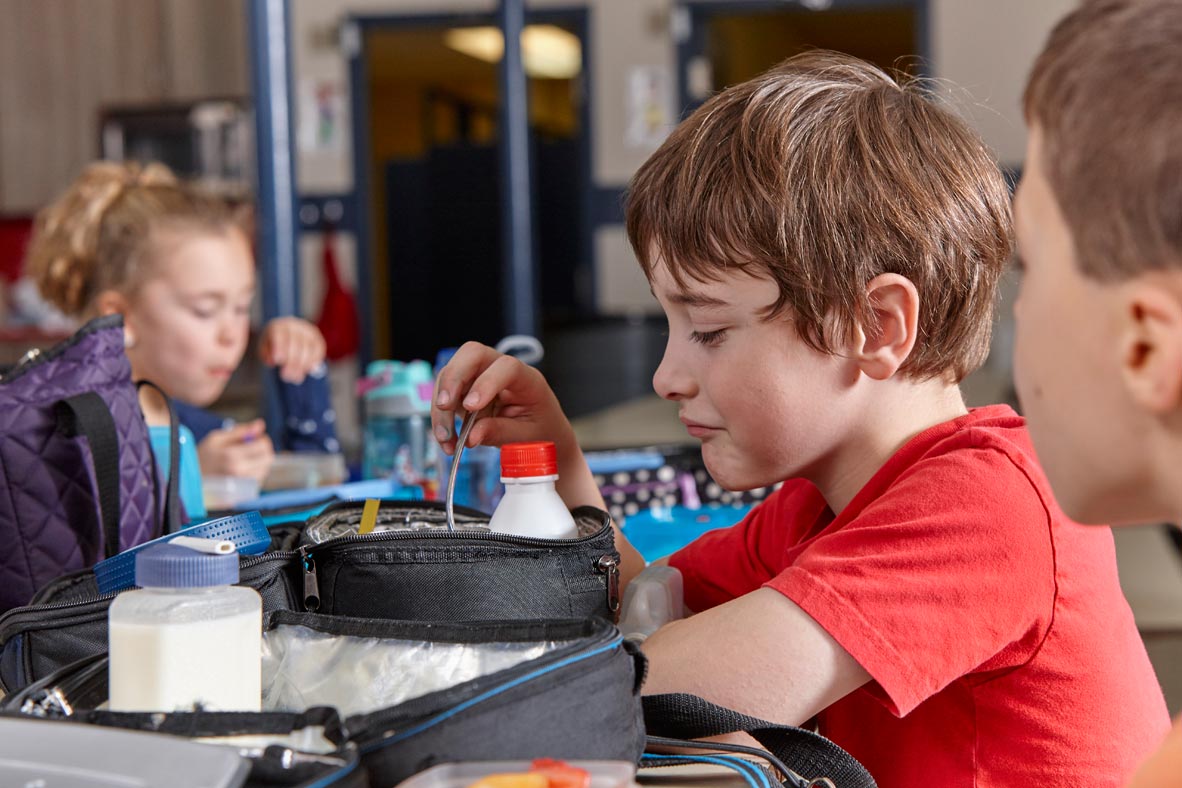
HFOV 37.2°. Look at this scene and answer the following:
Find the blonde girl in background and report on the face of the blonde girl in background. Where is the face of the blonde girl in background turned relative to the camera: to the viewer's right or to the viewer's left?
to the viewer's right

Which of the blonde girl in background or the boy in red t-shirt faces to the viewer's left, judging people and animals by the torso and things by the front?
the boy in red t-shirt

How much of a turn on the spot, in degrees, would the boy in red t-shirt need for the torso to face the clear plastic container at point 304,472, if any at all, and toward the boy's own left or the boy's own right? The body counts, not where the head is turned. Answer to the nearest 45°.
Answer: approximately 45° to the boy's own right

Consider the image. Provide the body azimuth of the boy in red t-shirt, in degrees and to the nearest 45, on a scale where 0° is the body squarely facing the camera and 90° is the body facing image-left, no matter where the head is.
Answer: approximately 90°

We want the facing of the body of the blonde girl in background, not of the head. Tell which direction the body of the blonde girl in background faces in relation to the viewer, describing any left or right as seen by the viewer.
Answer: facing the viewer and to the right of the viewer

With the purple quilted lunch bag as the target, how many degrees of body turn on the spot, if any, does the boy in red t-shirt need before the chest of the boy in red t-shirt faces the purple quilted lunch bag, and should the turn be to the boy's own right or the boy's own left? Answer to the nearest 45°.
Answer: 0° — they already face it

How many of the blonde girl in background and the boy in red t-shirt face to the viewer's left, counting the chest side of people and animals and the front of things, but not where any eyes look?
1

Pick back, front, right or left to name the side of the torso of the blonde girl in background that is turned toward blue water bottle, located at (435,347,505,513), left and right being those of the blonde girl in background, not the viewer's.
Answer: front

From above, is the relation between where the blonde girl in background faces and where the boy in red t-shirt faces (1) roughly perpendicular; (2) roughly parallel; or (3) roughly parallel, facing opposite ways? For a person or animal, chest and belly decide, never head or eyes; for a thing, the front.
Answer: roughly parallel, facing opposite ways
